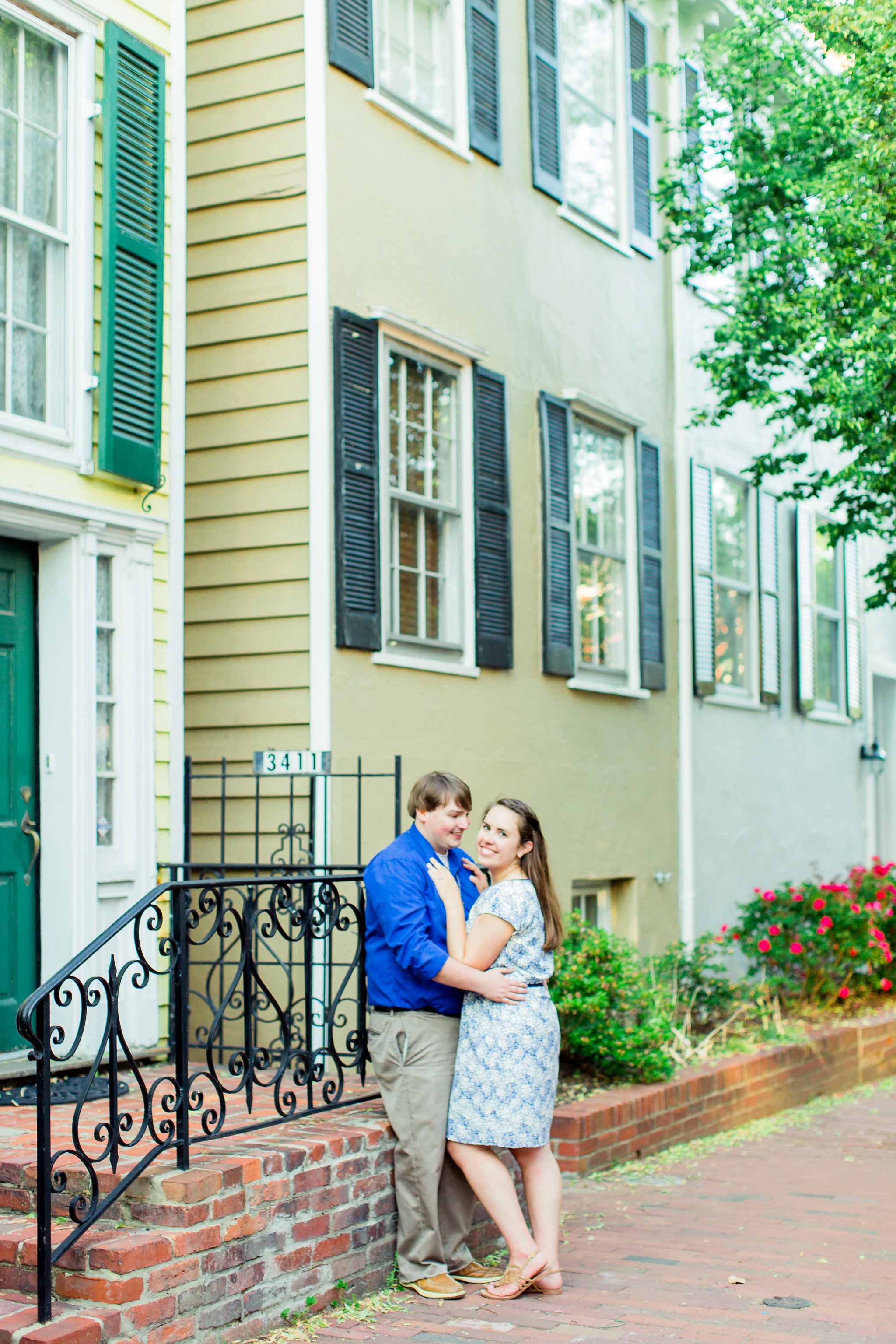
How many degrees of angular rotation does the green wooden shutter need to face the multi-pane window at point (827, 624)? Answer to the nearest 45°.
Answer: approximately 90° to its left

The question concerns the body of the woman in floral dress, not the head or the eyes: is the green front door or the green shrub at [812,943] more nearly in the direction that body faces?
the green front door

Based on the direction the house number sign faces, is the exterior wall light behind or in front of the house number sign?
behind

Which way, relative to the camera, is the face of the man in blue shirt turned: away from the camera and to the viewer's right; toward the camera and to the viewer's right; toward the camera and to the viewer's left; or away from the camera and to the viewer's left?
toward the camera and to the viewer's right

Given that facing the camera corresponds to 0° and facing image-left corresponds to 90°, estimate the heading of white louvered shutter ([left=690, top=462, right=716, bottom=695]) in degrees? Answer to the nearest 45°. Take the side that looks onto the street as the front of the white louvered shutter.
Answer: approximately 315°

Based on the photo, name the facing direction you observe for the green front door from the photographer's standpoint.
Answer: facing the viewer and to the right of the viewer

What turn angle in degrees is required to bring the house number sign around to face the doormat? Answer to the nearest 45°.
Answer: approximately 45° to its right

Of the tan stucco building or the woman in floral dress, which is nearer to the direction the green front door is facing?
the woman in floral dress

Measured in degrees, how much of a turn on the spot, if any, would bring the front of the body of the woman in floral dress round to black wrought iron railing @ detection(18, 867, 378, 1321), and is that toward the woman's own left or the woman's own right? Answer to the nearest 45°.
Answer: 0° — they already face it

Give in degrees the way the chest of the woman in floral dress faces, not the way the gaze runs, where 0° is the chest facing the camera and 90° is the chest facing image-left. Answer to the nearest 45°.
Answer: approximately 90°
